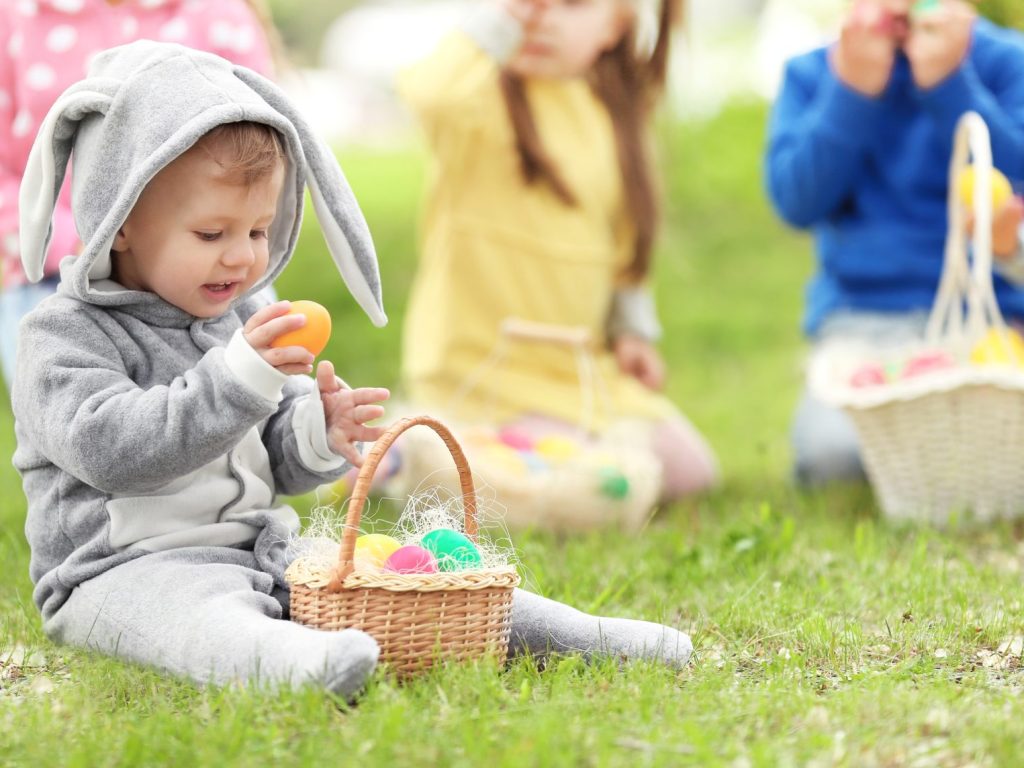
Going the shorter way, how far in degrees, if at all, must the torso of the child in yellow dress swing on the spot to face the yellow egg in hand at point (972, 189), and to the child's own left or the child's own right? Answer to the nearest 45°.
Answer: approximately 45° to the child's own left

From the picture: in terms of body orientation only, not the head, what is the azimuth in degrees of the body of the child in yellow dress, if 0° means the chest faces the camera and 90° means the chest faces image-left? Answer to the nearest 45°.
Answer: approximately 0°

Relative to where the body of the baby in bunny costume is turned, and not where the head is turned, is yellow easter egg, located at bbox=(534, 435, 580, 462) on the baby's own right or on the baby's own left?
on the baby's own left

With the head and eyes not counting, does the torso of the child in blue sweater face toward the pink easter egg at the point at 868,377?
yes

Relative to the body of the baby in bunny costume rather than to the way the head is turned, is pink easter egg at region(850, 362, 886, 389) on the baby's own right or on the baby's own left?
on the baby's own left

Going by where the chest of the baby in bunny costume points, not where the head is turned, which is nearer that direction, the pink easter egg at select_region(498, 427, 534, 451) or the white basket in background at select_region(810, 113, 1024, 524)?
the white basket in background

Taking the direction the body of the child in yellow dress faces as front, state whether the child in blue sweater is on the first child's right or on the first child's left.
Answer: on the first child's left

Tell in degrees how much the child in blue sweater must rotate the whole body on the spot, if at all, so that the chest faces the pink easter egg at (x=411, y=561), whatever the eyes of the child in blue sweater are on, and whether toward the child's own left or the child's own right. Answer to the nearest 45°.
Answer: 0° — they already face it

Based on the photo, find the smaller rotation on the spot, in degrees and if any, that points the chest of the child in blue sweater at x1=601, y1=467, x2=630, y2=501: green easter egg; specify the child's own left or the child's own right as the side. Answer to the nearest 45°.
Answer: approximately 45° to the child's own right
